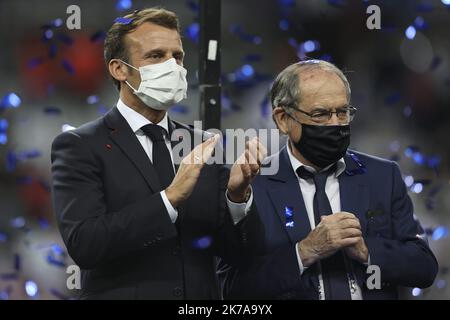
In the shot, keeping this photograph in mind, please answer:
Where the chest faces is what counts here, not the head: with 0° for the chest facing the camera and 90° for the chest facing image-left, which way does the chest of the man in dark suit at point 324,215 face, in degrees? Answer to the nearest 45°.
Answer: approximately 0°

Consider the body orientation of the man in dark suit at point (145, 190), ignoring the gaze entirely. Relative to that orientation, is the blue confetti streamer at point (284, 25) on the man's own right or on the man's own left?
on the man's own left

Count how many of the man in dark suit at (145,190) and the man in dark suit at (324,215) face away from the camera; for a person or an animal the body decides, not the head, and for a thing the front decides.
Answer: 0

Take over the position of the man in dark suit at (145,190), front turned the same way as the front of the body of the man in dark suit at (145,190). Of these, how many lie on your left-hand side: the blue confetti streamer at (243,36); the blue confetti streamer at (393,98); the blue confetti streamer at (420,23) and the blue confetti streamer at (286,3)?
4

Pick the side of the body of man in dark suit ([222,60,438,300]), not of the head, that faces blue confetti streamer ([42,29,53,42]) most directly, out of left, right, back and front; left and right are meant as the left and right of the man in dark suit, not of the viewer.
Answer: right

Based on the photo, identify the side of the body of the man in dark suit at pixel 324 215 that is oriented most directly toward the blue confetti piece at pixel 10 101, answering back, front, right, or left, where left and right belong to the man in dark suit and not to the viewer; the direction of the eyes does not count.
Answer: right

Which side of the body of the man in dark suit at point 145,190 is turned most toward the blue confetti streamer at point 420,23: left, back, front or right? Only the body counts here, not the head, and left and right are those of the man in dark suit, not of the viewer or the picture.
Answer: left

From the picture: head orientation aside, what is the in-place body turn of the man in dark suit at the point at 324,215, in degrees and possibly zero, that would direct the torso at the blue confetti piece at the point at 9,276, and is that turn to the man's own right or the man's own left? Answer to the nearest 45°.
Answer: approximately 90° to the man's own right

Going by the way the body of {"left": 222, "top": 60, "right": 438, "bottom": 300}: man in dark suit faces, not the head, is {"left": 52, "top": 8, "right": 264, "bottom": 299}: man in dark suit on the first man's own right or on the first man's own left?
on the first man's own right

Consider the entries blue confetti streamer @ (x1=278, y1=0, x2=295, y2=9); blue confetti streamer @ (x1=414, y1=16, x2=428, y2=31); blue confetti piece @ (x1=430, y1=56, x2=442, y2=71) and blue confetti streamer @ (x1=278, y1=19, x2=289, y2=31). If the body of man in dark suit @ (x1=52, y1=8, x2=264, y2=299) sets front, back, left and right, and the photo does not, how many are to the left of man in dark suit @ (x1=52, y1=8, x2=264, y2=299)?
4

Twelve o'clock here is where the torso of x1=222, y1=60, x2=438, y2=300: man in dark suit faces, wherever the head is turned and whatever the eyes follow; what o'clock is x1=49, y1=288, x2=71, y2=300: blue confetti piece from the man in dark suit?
The blue confetti piece is roughly at 3 o'clock from the man in dark suit.

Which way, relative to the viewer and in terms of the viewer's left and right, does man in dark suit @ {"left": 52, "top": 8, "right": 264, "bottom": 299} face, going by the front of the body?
facing the viewer and to the right of the viewer
